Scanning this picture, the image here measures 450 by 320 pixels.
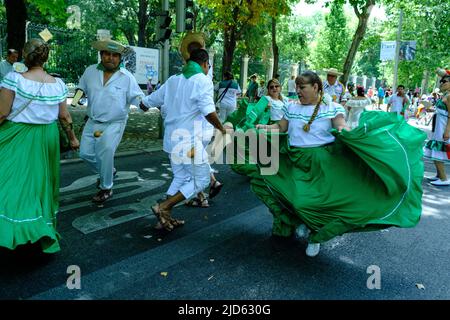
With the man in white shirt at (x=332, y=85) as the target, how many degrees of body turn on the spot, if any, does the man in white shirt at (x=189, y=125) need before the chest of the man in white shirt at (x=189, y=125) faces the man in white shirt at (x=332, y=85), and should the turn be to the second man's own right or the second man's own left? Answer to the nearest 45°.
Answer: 0° — they already face them

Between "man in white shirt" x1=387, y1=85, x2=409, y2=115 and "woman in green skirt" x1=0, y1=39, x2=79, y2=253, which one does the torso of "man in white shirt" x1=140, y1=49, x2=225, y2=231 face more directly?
the man in white shirt

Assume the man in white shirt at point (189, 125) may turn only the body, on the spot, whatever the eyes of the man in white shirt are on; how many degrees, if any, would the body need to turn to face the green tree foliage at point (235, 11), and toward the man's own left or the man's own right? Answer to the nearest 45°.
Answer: approximately 45° to the man's own left

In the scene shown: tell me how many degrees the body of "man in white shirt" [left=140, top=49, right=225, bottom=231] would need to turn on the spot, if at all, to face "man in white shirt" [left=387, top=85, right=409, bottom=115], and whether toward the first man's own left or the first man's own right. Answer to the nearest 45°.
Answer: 0° — they already face them

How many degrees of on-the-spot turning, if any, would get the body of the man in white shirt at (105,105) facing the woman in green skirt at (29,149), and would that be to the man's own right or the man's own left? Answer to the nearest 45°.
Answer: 0° — they already face them

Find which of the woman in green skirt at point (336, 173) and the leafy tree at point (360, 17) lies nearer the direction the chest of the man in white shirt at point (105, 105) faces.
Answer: the woman in green skirt

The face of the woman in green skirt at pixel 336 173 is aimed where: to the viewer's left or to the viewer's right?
to the viewer's left

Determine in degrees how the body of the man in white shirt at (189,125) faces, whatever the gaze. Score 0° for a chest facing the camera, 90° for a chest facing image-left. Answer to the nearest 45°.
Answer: approximately 225°

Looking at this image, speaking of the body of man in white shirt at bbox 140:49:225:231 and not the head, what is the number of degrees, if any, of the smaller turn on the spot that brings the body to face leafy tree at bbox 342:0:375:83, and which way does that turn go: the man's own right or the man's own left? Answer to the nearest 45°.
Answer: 0° — they already face it

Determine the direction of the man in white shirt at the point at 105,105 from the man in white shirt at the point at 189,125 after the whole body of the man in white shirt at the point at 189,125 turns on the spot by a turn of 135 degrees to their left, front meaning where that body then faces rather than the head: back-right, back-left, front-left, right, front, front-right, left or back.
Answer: front-right
